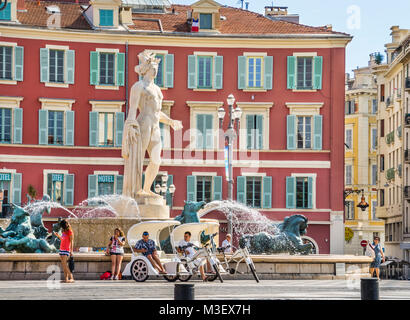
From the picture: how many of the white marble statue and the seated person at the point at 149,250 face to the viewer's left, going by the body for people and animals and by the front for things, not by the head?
0

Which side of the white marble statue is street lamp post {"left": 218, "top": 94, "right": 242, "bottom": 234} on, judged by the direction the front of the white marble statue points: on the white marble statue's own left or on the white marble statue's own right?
on the white marble statue's own left

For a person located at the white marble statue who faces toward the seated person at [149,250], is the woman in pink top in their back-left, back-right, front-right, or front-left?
front-right

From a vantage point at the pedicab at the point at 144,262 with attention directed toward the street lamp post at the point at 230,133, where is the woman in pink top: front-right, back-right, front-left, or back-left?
back-left

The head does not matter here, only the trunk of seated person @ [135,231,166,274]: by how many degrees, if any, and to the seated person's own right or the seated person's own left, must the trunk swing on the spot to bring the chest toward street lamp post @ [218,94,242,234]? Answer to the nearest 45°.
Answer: approximately 135° to the seated person's own left

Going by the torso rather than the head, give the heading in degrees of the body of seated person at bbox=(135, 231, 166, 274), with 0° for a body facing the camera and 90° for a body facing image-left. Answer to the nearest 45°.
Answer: approximately 315°
